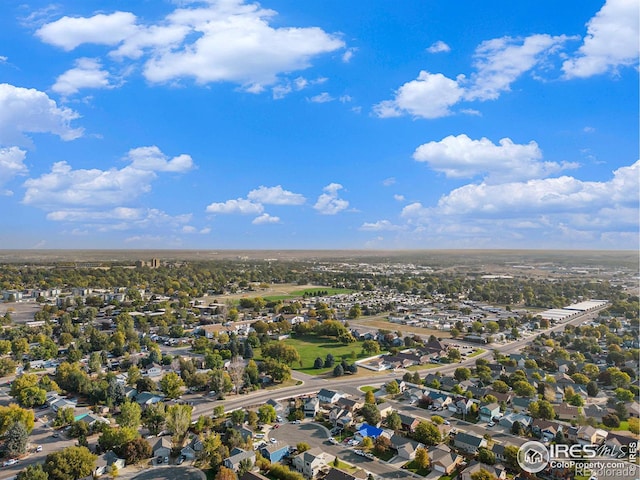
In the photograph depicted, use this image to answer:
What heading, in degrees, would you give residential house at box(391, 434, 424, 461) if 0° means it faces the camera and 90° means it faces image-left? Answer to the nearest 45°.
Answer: approximately 45°

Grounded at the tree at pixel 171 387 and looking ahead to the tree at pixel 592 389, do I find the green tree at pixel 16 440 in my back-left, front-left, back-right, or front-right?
back-right

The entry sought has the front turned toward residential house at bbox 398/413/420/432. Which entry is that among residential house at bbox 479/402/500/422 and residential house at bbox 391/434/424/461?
residential house at bbox 479/402/500/422

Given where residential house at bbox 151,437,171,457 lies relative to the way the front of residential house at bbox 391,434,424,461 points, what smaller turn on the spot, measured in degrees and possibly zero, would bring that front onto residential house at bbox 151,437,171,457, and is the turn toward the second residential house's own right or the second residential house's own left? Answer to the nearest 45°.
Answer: approximately 45° to the second residential house's own right

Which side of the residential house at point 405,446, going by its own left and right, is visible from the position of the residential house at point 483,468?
left

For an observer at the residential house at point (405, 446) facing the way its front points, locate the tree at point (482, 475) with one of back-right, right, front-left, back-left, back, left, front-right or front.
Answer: left

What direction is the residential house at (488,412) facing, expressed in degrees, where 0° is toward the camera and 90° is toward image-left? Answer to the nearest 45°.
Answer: approximately 45°

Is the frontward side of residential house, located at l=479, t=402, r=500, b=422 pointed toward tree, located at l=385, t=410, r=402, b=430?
yes

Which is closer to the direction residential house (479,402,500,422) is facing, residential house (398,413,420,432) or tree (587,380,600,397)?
the residential house

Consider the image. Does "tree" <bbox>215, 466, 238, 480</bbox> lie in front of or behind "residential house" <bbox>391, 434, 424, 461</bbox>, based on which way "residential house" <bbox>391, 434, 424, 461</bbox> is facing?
in front

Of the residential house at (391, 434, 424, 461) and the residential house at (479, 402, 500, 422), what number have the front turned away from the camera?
0

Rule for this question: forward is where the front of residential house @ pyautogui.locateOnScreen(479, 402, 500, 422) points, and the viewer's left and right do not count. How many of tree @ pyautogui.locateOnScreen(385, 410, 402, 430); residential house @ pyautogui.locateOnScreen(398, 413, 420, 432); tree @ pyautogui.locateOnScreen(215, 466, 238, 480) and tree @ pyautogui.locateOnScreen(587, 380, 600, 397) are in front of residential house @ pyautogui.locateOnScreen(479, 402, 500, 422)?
3

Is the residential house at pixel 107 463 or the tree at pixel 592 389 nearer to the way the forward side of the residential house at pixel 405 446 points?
the residential house
